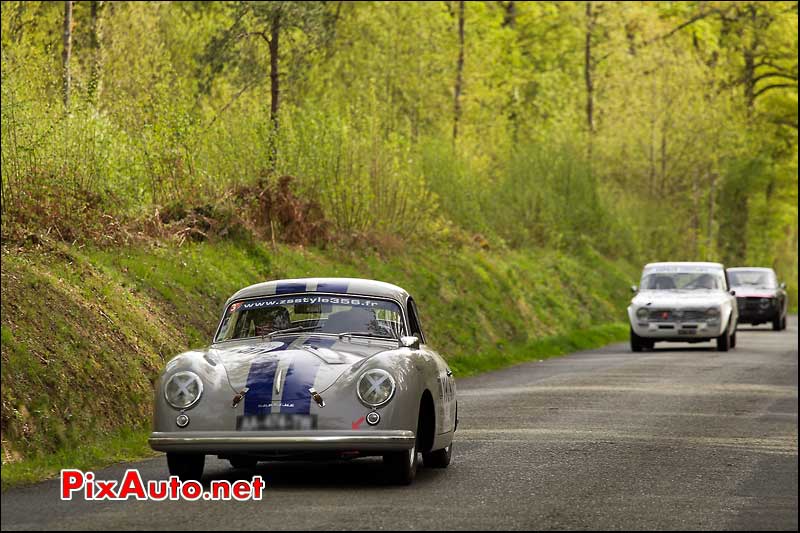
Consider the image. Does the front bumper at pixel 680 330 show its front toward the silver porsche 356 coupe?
yes

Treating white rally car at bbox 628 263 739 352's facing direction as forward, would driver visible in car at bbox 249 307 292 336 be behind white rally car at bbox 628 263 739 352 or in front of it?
in front

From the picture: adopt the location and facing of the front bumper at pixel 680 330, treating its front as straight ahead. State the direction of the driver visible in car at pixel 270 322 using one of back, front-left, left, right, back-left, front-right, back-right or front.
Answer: front

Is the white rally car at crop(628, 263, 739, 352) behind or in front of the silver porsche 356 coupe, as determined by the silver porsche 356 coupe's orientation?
behind

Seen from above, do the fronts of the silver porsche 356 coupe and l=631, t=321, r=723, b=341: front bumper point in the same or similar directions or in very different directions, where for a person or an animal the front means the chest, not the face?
same or similar directions

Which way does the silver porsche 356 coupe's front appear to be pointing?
toward the camera

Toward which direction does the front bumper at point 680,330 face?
toward the camera

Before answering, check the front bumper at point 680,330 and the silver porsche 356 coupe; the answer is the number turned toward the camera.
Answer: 2

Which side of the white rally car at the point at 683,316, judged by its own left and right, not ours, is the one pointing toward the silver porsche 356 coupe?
front

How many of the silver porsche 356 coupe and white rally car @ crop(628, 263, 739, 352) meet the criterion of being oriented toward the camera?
2

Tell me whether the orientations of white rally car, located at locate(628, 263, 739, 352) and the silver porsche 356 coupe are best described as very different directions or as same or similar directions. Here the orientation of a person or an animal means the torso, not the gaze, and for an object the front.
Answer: same or similar directions

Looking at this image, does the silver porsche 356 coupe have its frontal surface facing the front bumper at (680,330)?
no
